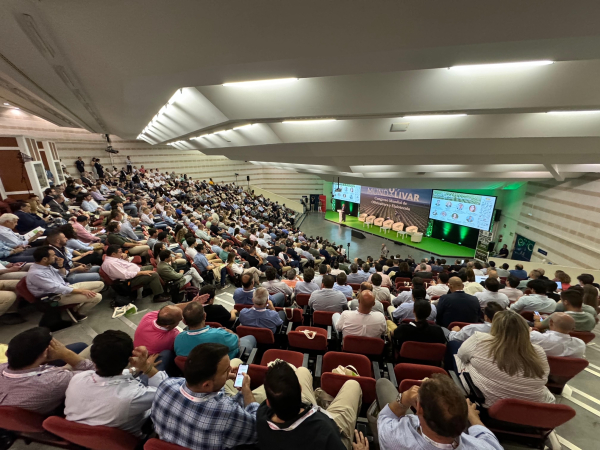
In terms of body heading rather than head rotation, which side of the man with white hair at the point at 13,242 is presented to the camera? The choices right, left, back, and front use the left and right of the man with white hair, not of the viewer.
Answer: right

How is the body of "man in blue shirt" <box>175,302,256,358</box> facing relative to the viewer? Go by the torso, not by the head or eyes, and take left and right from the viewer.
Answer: facing away from the viewer and to the right of the viewer

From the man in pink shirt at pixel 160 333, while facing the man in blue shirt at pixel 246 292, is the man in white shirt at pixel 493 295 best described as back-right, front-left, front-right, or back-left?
front-right

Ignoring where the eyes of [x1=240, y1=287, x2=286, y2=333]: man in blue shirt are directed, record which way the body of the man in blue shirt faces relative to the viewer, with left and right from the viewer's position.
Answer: facing away from the viewer

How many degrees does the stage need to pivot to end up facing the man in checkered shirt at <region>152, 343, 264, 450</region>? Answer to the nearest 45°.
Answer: approximately 45° to its left

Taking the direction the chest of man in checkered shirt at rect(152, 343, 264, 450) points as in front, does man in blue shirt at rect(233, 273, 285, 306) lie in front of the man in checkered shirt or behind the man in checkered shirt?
in front

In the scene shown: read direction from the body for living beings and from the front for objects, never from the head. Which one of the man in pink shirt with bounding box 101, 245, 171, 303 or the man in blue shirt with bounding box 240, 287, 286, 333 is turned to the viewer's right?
the man in pink shirt

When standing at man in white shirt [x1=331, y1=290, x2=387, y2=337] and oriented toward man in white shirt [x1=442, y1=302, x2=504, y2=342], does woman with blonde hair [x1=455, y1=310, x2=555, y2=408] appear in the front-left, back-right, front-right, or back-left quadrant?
front-right

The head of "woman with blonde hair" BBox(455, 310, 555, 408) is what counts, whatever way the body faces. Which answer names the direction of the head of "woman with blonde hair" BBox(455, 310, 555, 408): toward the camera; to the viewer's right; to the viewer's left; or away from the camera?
away from the camera

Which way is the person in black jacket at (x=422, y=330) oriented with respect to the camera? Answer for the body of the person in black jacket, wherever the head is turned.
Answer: away from the camera

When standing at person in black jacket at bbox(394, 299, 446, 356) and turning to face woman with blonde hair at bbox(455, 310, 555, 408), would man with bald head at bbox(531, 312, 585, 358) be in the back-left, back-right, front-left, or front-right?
front-left

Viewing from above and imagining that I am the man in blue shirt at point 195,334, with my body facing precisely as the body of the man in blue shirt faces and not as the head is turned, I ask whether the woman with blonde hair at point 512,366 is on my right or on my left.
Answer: on my right

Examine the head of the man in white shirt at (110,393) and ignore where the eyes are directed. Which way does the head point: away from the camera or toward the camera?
away from the camera

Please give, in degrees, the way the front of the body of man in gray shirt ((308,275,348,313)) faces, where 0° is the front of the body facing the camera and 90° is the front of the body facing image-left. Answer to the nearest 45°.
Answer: approximately 180°
